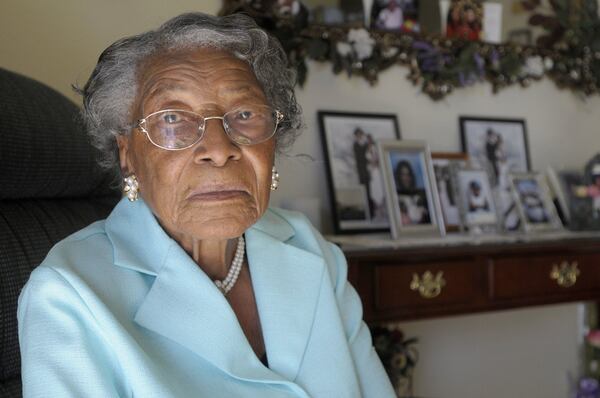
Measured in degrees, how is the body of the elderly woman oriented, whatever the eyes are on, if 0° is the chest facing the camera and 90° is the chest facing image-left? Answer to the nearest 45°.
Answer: approximately 315°

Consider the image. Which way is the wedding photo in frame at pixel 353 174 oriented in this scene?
toward the camera

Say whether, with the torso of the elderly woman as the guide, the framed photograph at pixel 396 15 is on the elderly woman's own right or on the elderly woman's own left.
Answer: on the elderly woman's own left

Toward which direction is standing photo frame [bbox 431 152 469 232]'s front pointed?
toward the camera
